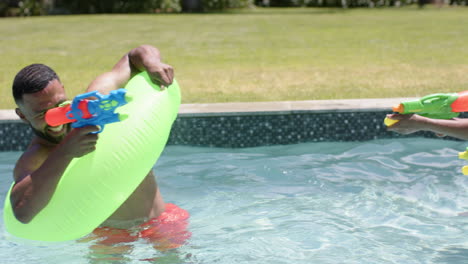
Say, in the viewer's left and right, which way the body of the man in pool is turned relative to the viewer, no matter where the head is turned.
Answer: facing the viewer and to the right of the viewer
